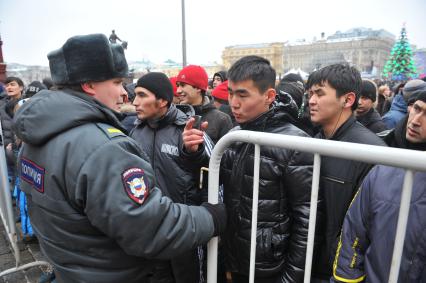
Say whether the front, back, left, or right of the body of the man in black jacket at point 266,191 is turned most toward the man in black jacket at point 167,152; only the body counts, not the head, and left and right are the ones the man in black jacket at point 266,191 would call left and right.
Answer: right

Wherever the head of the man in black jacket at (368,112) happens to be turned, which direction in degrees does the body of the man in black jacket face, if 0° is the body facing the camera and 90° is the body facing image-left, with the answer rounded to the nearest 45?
approximately 45°

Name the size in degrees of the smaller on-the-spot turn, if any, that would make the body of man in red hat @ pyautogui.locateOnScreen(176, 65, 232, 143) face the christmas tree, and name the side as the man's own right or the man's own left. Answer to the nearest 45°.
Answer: approximately 180°

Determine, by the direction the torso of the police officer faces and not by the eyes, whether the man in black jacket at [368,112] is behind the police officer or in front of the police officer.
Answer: in front

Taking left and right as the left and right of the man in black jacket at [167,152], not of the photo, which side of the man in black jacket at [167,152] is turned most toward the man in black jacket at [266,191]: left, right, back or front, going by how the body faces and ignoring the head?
left

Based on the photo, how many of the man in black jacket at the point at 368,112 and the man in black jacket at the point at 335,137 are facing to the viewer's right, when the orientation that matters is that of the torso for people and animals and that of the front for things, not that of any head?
0

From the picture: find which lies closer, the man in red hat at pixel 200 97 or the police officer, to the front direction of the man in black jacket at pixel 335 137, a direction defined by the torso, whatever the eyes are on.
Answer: the police officer

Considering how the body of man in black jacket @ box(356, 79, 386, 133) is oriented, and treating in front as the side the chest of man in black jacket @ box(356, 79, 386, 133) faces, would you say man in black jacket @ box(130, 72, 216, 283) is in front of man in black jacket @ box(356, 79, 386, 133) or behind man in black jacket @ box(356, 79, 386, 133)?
in front

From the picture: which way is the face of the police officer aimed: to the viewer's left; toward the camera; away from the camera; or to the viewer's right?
to the viewer's right
